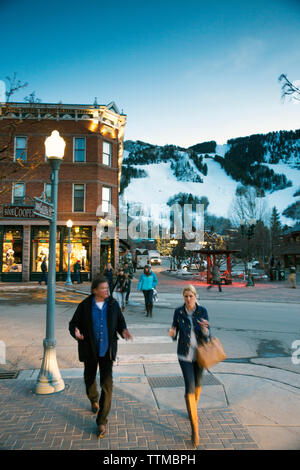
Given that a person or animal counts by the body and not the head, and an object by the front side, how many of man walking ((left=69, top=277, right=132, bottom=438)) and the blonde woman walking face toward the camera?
2

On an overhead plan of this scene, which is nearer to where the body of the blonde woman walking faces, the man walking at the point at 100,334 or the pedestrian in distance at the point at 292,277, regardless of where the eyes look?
the man walking

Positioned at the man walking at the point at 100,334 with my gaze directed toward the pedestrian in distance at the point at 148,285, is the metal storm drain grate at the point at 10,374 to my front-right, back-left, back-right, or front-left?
front-left

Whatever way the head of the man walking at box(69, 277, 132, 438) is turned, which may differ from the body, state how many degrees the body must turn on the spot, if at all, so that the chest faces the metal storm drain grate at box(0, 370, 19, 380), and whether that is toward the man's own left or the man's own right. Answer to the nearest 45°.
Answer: approximately 135° to the man's own right

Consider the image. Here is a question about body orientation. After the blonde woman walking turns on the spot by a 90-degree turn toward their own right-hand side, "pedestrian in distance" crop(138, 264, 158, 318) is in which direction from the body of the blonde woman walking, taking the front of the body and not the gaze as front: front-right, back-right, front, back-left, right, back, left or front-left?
right

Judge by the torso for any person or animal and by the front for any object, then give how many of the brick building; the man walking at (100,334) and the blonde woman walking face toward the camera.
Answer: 3

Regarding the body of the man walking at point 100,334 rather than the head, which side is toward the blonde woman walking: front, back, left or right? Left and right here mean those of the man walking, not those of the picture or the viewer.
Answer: left

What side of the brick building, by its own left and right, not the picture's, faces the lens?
front

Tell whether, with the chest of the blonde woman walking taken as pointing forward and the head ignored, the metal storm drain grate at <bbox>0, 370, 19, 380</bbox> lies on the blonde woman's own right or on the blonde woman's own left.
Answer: on the blonde woman's own right

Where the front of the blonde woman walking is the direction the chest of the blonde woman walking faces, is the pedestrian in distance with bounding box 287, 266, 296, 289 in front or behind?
behind

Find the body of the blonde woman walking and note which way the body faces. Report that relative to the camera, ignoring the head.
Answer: toward the camera

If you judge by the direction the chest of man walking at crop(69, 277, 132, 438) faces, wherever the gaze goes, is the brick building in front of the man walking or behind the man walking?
behind

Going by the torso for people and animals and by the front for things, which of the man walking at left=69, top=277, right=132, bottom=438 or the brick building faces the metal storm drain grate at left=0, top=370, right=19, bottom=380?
the brick building

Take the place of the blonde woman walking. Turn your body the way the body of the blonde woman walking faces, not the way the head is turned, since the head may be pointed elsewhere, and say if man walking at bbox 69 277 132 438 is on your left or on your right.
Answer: on your right
